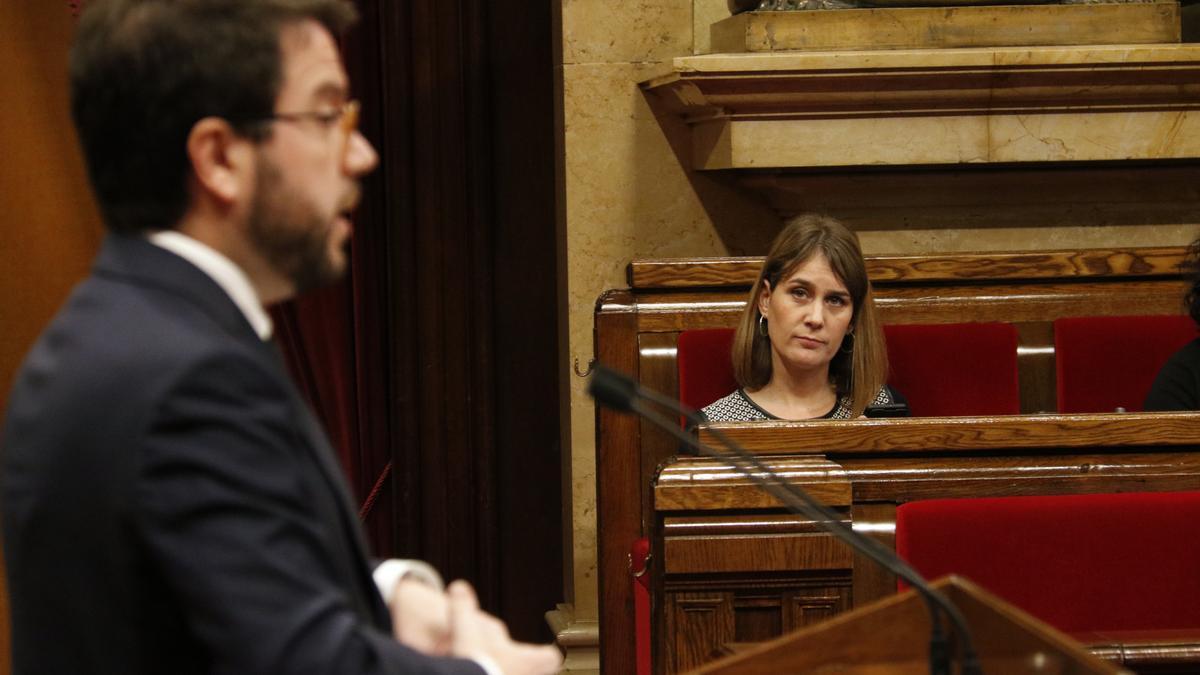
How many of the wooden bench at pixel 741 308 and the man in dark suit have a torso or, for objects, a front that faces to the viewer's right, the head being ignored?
1

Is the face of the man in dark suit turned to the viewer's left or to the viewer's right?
to the viewer's right

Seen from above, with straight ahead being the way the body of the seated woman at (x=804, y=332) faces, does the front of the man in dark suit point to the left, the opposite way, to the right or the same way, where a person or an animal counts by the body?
to the left

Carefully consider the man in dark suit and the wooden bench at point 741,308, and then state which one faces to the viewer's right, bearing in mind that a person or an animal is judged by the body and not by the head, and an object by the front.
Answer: the man in dark suit

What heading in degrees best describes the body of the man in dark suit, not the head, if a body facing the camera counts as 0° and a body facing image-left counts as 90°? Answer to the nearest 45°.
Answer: approximately 270°

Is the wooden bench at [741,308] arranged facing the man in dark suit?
yes

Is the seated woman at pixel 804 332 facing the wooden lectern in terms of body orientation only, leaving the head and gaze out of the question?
yes

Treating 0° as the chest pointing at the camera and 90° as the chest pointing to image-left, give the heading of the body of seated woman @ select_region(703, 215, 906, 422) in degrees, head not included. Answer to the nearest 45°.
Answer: approximately 0°

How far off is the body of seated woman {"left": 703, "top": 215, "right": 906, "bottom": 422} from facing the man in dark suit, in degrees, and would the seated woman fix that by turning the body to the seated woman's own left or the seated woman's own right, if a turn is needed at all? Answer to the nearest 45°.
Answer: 0° — they already face them

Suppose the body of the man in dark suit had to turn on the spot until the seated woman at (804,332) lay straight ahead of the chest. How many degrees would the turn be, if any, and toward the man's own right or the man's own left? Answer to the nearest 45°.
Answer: approximately 45° to the man's own left
